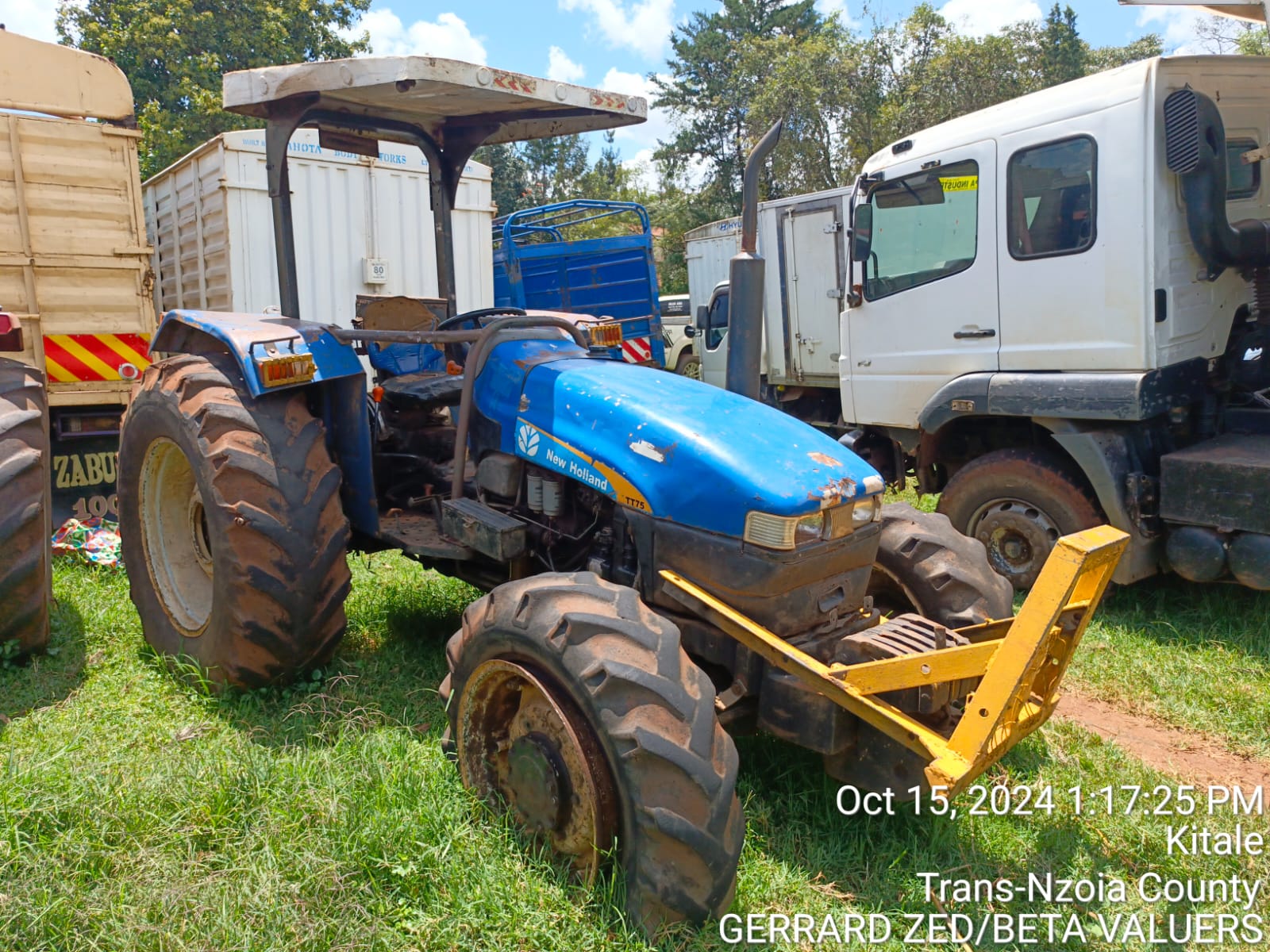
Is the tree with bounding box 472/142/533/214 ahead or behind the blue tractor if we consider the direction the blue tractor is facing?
behind

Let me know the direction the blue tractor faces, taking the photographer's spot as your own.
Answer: facing the viewer and to the right of the viewer

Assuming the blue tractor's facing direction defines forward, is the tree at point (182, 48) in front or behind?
behind

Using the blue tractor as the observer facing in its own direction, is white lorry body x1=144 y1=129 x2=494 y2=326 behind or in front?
behind

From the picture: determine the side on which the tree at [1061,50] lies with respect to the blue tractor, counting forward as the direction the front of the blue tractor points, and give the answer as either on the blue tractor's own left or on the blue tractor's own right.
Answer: on the blue tractor's own left

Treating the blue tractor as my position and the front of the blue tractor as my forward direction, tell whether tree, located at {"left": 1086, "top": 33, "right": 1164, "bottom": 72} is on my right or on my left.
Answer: on my left
